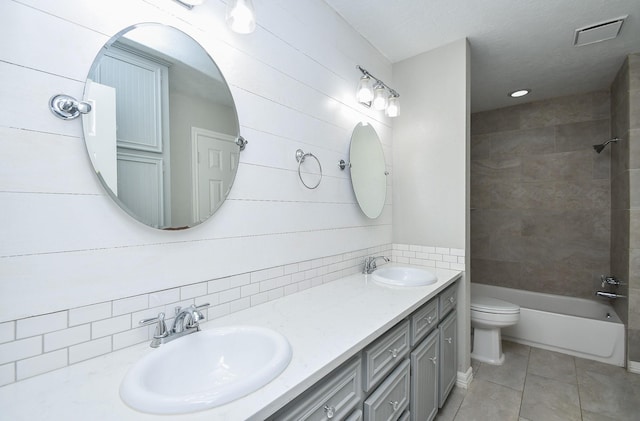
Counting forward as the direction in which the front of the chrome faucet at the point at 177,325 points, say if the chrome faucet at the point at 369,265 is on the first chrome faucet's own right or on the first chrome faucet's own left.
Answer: on the first chrome faucet's own left

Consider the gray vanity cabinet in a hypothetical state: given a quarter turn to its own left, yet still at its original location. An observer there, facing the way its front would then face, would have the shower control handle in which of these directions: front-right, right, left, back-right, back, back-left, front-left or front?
front

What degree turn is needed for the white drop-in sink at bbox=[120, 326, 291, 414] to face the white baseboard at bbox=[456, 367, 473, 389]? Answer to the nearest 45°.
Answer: approximately 45° to its left

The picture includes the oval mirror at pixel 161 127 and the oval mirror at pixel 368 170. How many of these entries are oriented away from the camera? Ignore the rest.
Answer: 0

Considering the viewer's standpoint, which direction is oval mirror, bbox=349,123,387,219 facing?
facing the viewer and to the right of the viewer

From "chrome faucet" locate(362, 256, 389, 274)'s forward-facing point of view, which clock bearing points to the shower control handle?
The shower control handle is roughly at 11 o'clock from the chrome faucet.

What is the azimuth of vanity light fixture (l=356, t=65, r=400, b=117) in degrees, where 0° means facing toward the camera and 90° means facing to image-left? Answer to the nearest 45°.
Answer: approximately 315°

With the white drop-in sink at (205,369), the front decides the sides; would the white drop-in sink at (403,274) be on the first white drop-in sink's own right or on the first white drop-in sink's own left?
on the first white drop-in sink's own left

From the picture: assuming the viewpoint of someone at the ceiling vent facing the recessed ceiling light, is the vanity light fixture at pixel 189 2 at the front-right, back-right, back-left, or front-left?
back-left

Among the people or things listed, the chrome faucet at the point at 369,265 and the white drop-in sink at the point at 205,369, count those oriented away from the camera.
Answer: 0

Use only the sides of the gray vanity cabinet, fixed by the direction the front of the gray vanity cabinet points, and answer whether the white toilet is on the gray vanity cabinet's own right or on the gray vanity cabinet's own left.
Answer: on the gray vanity cabinet's own left

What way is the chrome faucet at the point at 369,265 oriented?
to the viewer's right

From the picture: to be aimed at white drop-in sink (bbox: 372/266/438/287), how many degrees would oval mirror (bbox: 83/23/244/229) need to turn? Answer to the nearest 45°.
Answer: approximately 45° to its left
